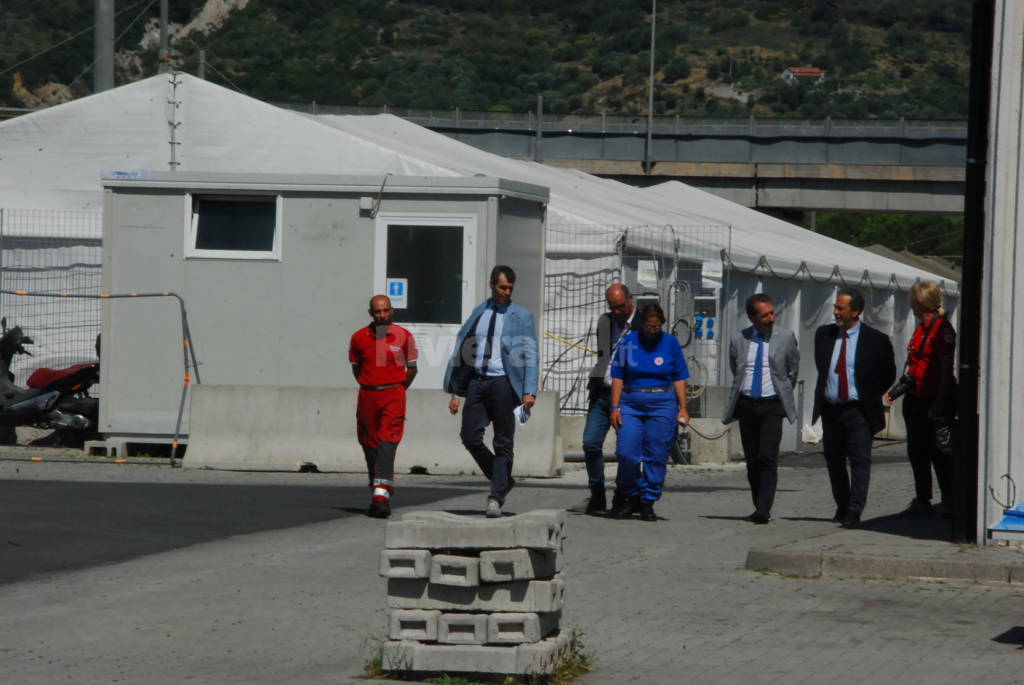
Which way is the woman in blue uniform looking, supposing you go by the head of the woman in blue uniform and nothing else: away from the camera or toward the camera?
toward the camera

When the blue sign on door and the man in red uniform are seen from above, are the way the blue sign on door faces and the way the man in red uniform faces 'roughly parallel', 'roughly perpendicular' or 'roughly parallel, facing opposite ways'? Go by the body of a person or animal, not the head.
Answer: roughly parallel

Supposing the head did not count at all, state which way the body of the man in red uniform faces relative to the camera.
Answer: toward the camera

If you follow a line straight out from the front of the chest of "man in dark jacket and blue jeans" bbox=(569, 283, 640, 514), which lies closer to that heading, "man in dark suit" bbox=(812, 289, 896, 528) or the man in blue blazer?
the man in blue blazer

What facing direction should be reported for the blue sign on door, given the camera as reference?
facing the viewer

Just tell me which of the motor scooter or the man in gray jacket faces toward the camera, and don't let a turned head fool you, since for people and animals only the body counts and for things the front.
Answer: the man in gray jacket

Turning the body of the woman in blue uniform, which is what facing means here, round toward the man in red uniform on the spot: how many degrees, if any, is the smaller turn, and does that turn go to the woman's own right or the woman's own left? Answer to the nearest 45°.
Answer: approximately 90° to the woman's own right

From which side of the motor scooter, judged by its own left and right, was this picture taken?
left

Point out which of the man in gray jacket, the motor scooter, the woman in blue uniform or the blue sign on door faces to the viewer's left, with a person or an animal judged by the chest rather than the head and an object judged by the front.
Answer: the motor scooter

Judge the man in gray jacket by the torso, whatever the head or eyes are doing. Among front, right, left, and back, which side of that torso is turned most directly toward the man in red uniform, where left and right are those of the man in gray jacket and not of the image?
right

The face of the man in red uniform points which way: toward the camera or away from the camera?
toward the camera

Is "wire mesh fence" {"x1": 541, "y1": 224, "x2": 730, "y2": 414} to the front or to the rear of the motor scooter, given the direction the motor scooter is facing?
to the rear
